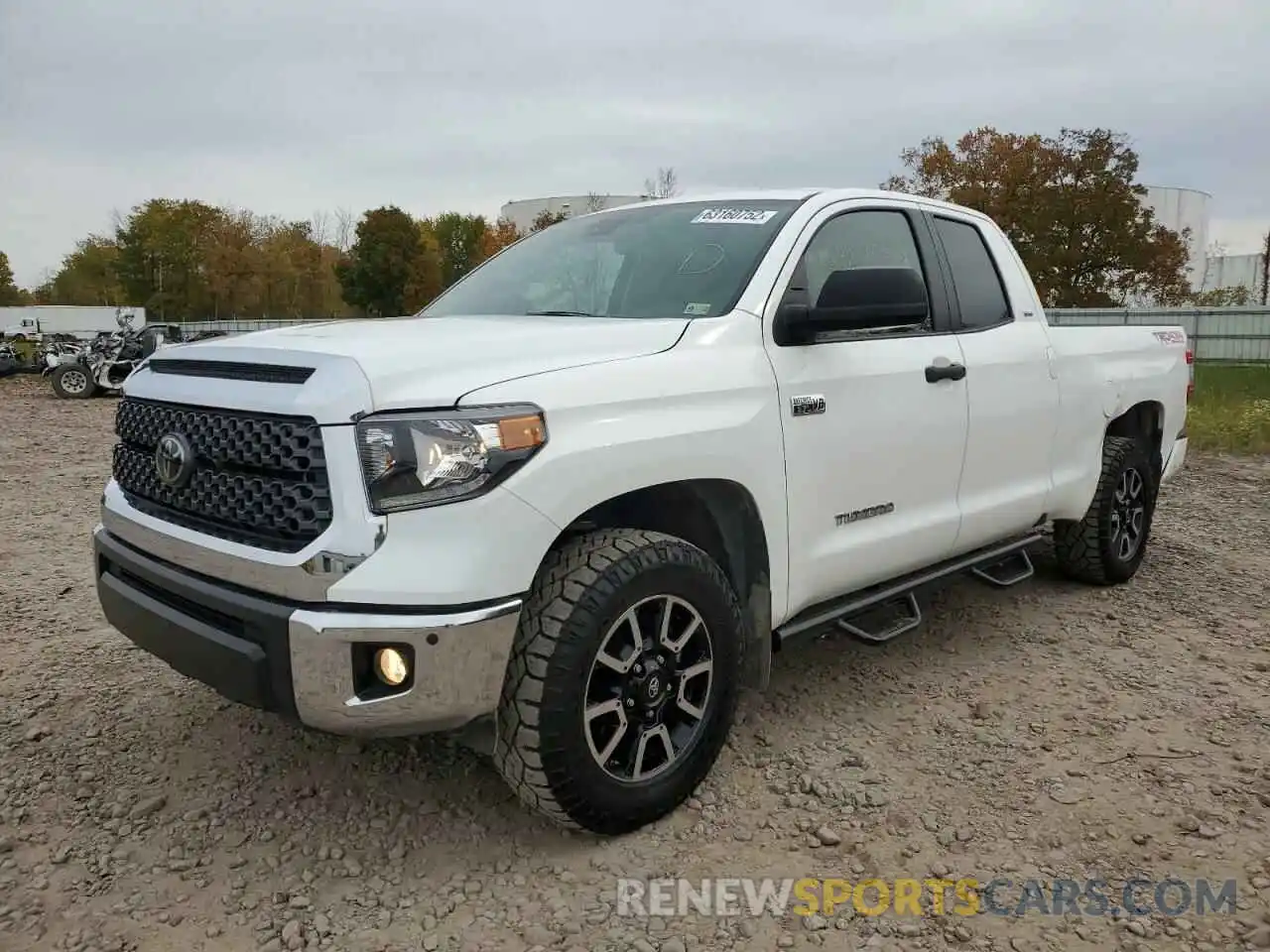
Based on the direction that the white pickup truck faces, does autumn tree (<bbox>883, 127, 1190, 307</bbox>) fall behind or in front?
behind

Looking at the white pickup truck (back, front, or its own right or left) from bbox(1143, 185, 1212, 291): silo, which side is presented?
back

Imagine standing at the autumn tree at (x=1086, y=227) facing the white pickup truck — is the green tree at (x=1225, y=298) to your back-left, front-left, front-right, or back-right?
back-left

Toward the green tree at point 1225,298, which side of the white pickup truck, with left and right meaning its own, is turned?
back

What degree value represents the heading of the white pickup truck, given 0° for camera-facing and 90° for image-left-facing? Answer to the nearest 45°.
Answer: approximately 45°
